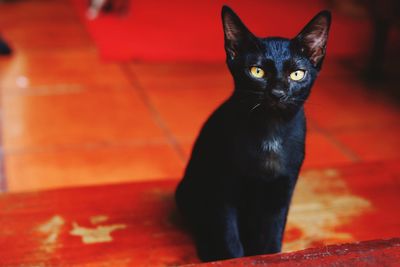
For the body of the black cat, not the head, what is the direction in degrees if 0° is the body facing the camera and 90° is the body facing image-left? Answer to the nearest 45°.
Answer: approximately 315°
